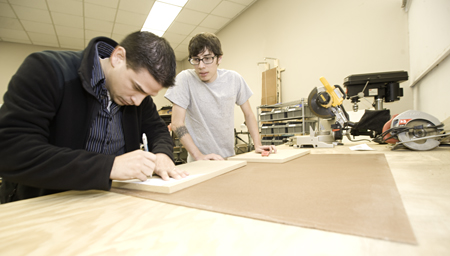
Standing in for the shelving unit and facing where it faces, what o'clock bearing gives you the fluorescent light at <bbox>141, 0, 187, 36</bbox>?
The fluorescent light is roughly at 2 o'clock from the shelving unit.

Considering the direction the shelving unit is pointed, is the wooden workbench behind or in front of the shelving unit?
in front

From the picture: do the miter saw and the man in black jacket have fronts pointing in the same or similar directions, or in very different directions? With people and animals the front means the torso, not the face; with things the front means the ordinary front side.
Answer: very different directions

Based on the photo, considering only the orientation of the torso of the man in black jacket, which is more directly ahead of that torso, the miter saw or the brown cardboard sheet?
the brown cardboard sheet

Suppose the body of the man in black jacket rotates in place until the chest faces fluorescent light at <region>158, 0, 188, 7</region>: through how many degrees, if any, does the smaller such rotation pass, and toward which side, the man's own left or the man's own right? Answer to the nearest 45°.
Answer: approximately 90° to the man's own left

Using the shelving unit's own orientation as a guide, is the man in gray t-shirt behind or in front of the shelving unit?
in front

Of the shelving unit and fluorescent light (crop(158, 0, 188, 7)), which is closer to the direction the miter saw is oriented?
the fluorescent light

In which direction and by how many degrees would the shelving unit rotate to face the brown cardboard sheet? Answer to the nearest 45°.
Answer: approximately 45° to its left

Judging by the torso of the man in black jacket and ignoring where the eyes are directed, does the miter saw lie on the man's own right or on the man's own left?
on the man's own left

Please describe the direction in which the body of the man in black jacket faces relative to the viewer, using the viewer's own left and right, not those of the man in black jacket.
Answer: facing the viewer and to the right of the viewer
